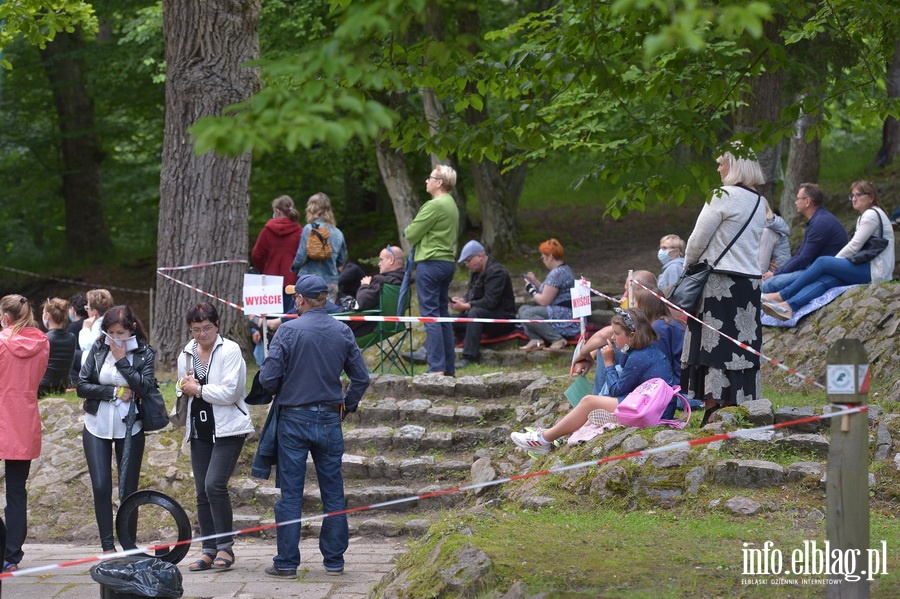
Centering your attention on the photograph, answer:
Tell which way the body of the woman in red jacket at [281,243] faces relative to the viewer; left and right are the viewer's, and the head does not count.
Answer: facing away from the viewer and to the left of the viewer

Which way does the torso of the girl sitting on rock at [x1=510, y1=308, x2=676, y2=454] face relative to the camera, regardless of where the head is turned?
to the viewer's left

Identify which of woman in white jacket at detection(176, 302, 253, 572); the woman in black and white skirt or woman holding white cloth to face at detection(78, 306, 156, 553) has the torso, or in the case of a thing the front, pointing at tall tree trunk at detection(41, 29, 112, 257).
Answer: the woman in black and white skirt

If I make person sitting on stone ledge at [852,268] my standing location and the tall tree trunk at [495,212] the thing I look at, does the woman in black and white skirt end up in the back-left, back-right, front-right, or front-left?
back-left

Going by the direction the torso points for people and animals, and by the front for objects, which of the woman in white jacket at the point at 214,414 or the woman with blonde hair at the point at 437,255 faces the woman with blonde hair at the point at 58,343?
the woman with blonde hair at the point at 437,255

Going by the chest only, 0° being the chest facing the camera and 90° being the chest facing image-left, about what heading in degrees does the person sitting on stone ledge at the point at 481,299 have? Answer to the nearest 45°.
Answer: approximately 90°

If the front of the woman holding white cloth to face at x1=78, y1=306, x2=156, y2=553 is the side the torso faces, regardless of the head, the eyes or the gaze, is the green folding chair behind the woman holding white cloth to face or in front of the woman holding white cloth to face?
behind

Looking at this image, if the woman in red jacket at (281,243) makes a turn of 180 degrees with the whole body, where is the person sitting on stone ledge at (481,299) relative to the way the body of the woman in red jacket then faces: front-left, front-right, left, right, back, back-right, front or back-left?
front-left
